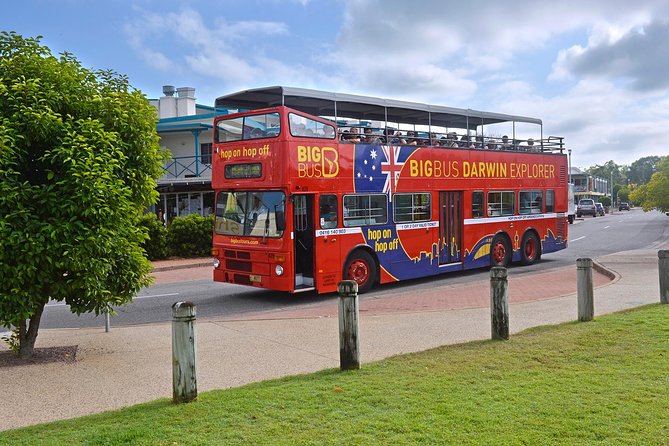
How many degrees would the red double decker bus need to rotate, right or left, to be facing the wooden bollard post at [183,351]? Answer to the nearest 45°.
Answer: approximately 45° to its left

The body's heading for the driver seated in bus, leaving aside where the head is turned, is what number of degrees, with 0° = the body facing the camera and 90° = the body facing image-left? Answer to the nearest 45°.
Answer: approximately 45°

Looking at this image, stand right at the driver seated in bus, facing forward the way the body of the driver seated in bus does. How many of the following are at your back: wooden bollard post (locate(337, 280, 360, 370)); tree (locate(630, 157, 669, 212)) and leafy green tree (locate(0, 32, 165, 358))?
1

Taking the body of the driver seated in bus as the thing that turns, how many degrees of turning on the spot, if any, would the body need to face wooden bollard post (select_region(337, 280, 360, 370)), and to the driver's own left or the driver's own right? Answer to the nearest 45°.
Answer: approximately 45° to the driver's own left

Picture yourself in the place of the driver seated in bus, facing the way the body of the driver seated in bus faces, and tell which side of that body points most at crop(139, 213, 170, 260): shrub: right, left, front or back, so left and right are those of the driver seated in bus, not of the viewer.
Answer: right

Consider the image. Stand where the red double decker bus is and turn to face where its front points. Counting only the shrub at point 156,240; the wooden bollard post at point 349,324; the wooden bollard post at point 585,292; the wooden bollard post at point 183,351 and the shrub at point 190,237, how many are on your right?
2

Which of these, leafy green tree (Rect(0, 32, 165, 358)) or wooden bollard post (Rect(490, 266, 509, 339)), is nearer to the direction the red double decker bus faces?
the leafy green tree

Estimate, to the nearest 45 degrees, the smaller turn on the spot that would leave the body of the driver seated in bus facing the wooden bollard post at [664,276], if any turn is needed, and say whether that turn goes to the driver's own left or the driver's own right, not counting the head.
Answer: approximately 90° to the driver's own left

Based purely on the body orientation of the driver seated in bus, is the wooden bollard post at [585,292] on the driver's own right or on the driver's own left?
on the driver's own left

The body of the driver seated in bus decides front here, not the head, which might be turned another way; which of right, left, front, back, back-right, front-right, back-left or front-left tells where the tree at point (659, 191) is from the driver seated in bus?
back

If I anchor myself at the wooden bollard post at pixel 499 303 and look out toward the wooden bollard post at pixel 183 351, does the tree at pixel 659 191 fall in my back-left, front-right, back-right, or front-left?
back-right

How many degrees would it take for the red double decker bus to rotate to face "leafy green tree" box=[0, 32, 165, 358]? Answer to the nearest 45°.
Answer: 0° — it already faces it

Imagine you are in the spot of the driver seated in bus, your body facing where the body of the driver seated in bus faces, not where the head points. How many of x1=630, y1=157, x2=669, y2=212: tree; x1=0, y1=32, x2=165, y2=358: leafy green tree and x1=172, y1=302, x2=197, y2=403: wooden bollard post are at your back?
1

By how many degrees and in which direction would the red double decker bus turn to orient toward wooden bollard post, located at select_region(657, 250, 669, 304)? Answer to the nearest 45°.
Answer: approximately 90° to its left

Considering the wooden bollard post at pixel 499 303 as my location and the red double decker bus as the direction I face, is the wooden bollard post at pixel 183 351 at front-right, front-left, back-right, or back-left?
back-left

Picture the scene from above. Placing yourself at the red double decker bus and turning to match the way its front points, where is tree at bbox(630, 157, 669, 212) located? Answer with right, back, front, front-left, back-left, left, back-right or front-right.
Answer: back

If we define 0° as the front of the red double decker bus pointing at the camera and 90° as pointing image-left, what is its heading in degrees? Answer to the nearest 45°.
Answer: approximately 45°
